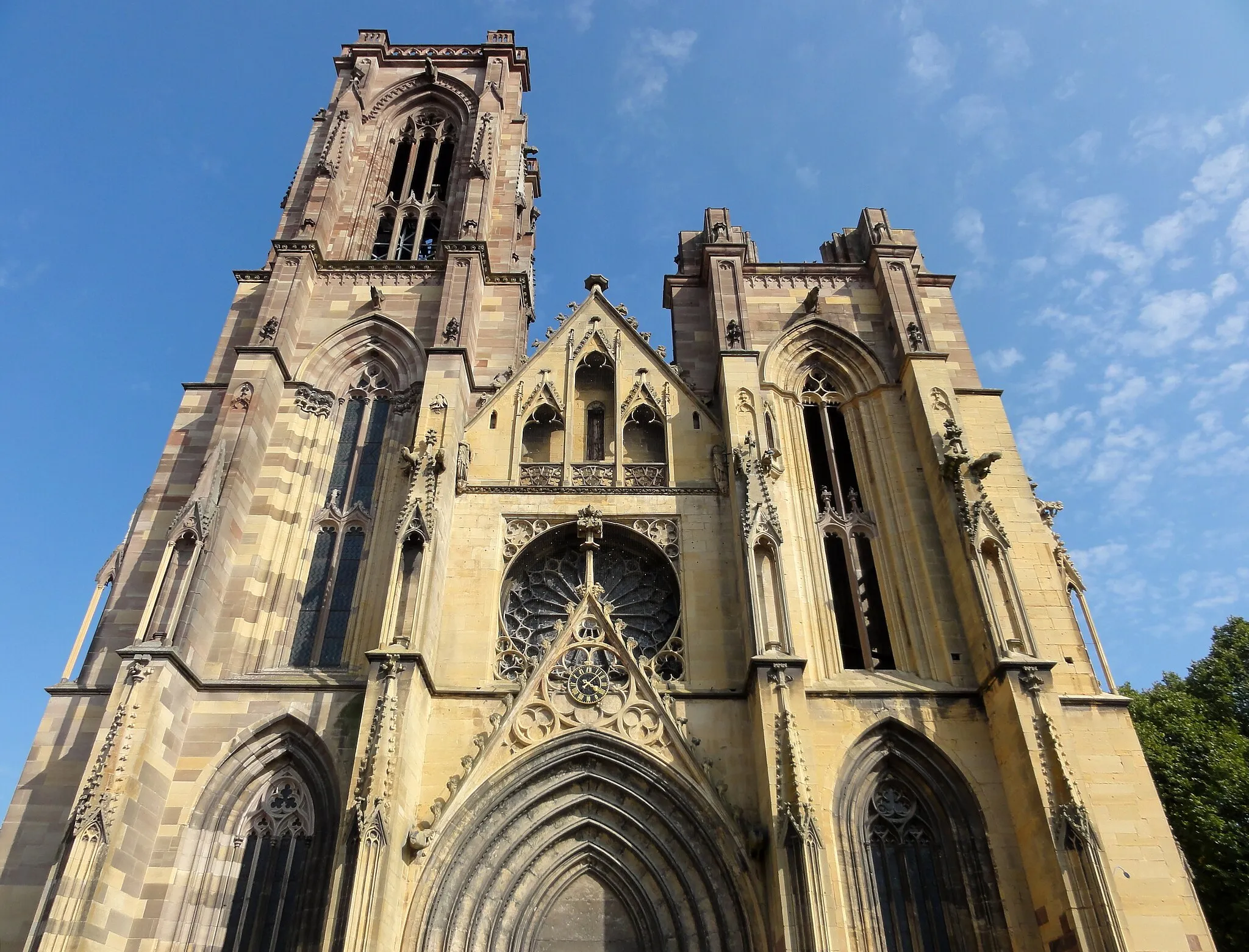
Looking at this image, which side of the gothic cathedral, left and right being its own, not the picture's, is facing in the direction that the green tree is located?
left

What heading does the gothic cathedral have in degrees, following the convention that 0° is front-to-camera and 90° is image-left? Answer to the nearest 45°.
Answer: approximately 0°
